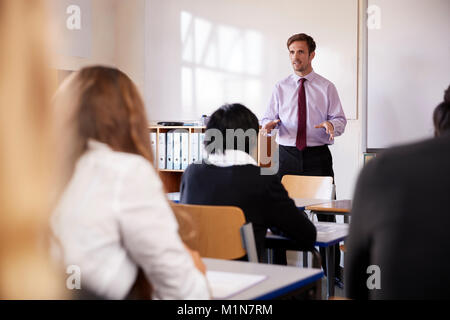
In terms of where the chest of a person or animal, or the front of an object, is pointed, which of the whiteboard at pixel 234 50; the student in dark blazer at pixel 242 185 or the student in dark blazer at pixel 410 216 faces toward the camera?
the whiteboard

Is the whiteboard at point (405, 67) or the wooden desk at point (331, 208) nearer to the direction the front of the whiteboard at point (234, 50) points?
the wooden desk

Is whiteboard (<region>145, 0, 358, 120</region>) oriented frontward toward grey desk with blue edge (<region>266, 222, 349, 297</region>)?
yes

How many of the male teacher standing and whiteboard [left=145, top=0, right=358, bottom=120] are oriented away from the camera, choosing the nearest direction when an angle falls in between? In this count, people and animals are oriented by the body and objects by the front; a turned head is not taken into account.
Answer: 0

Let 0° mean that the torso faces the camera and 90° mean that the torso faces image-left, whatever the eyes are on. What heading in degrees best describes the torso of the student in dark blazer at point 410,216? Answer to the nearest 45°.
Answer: approximately 180°

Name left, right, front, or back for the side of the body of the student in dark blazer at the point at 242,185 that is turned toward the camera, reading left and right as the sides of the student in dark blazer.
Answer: back

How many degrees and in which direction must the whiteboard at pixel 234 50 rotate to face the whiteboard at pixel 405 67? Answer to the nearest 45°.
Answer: approximately 45° to its left

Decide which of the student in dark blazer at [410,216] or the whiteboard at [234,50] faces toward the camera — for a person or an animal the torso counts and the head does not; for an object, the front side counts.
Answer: the whiteboard

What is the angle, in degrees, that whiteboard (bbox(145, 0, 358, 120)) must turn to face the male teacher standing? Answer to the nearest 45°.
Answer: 0° — it already faces them

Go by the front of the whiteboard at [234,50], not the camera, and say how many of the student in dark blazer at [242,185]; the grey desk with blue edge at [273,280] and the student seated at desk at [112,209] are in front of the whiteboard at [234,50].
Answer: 3

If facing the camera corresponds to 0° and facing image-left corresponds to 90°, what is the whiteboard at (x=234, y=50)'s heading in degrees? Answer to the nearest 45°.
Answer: approximately 0°

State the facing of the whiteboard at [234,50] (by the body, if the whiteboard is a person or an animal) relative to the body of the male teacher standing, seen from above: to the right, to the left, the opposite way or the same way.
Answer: the same way

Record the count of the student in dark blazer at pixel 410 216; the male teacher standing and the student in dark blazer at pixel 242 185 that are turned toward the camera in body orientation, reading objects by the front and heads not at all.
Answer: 1

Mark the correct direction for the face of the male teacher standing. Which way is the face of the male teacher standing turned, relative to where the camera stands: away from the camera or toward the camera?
toward the camera

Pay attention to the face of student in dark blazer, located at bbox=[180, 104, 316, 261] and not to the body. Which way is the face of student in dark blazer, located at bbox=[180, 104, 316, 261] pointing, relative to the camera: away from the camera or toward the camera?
away from the camera

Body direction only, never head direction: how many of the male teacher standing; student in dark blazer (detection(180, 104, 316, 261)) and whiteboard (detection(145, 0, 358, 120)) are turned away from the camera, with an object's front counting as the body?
1

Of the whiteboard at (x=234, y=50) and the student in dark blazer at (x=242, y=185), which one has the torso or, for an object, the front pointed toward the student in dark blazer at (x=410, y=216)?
the whiteboard
